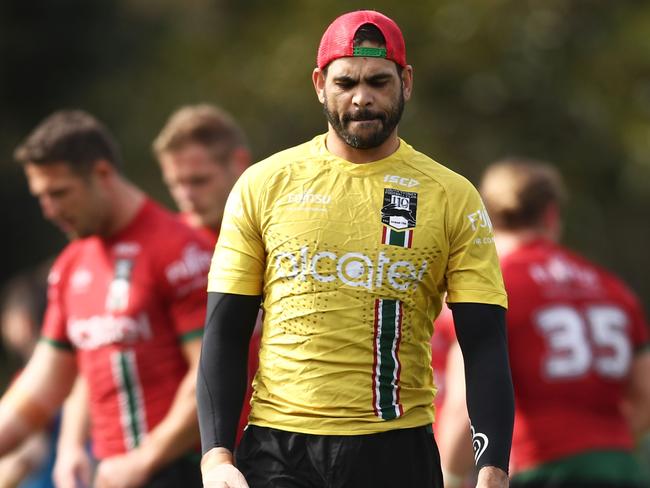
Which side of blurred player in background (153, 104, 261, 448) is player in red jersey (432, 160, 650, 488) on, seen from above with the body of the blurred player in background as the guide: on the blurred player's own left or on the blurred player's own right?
on the blurred player's own left

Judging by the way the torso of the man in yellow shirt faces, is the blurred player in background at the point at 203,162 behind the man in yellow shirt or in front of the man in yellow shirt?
behind

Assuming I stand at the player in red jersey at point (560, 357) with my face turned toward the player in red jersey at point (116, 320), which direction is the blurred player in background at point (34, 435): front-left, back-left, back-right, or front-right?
front-right

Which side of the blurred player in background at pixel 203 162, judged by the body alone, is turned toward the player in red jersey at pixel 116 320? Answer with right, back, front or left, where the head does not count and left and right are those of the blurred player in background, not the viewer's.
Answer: front

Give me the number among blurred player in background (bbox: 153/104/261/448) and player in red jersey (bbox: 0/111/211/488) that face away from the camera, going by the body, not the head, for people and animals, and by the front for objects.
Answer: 0

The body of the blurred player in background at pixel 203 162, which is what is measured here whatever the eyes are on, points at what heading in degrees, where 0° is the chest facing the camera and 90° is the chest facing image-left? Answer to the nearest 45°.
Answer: approximately 45°

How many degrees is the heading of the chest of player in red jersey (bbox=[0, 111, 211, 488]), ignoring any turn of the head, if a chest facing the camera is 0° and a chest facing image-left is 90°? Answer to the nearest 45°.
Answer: approximately 45°

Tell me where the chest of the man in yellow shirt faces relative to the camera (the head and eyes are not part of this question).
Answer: toward the camera
